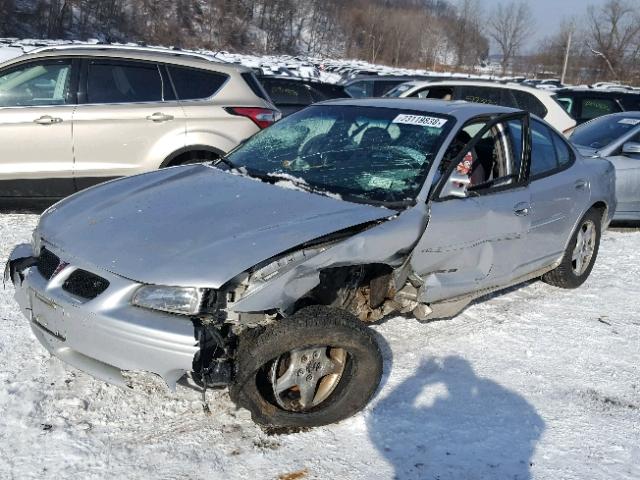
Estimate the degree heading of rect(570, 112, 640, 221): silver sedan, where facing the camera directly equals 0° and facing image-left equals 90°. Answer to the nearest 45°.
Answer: approximately 45°

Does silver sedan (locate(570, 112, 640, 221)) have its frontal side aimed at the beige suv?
yes

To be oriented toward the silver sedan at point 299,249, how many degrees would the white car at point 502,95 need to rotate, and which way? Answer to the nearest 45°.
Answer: approximately 90° to its left

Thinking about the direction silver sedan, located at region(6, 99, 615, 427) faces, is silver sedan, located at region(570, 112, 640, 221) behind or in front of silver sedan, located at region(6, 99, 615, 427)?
behind

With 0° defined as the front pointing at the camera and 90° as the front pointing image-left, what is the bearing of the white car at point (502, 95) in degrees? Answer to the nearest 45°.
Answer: approximately 90°

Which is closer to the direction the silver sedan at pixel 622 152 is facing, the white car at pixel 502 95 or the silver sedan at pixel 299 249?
the silver sedan

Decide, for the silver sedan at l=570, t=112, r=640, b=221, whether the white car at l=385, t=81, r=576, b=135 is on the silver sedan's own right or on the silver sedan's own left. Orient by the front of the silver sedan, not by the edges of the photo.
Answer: on the silver sedan's own right

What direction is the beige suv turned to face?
to the viewer's left

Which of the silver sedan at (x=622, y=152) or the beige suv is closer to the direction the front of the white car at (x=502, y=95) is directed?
the beige suv

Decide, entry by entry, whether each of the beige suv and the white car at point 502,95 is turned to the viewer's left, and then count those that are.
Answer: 2

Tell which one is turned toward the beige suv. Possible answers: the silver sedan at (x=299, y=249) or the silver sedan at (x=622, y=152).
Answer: the silver sedan at (x=622, y=152)

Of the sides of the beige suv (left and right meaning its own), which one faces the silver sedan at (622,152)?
back

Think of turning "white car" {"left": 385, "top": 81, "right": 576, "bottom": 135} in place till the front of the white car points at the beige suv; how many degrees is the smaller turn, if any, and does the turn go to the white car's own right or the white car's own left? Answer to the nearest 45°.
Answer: approximately 45° to the white car's own left
